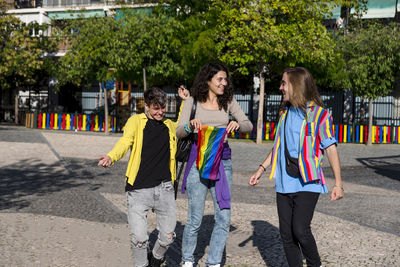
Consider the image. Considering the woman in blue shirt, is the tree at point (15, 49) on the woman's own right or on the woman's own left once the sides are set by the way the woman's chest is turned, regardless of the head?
on the woman's own right

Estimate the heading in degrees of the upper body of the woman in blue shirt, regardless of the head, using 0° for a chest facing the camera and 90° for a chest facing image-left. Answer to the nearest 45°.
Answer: approximately 45°

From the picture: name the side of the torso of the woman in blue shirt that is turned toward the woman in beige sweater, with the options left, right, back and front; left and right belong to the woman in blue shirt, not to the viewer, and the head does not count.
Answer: right

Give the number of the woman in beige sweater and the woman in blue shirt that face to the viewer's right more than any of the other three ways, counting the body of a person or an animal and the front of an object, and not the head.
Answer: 0

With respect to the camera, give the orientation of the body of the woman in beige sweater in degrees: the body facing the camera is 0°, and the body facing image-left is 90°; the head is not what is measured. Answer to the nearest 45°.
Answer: approximately 0°

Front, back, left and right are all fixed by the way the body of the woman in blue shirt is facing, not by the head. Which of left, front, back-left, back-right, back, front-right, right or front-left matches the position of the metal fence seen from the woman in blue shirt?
back-right

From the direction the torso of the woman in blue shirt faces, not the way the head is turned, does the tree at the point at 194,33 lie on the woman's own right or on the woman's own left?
on the woman's own right

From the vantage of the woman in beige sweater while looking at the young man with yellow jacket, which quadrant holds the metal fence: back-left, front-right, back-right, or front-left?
back-right

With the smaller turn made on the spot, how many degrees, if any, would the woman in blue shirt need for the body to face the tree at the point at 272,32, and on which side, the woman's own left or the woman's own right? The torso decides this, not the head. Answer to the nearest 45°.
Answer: approximately 135° to the woman's own right

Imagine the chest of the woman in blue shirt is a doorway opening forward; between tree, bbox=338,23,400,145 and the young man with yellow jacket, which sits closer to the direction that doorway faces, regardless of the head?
the young man with yellow jacket

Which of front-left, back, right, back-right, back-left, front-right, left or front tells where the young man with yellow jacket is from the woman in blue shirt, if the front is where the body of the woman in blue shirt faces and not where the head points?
front-right

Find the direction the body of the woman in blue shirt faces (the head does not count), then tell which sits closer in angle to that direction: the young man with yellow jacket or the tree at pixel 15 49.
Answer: the young man with yellow jacket

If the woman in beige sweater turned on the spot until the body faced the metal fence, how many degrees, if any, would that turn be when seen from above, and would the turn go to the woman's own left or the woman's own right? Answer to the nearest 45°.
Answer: approximately 180°
